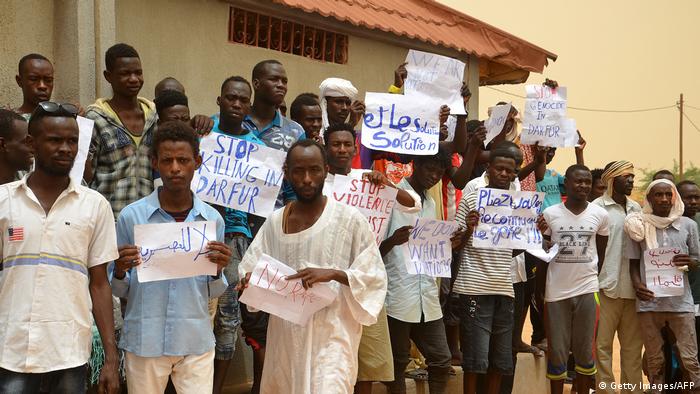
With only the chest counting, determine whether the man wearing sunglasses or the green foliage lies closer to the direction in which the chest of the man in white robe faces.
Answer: the man wearing sunglasses

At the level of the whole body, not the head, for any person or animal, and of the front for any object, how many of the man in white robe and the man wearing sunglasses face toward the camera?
2

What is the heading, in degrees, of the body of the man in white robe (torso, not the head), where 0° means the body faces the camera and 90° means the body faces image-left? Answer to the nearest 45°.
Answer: approximately 0°

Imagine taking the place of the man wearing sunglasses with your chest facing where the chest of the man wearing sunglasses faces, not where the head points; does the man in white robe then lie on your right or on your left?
on your left

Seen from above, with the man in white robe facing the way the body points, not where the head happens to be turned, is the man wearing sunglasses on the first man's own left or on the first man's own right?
on the first man's own right

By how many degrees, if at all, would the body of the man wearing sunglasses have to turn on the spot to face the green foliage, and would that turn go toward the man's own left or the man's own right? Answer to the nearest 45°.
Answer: approximately 135° to the man's own left

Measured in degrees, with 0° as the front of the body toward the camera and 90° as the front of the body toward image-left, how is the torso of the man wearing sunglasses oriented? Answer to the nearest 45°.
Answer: approximately 0°

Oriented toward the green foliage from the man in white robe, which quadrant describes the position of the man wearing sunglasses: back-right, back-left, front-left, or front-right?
back-left
